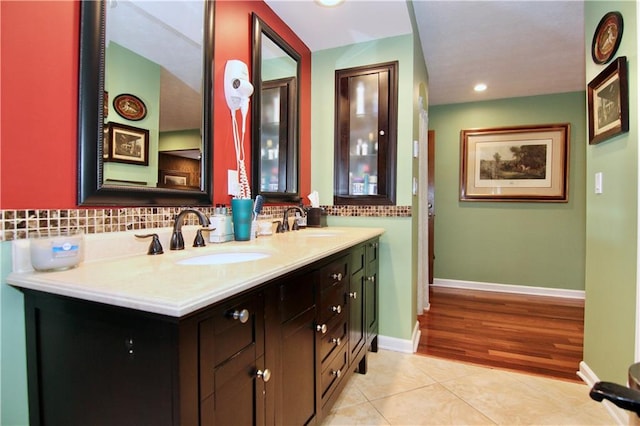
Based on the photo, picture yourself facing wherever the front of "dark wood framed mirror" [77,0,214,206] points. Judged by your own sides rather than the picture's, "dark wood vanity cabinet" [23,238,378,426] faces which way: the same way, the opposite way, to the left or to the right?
the same way

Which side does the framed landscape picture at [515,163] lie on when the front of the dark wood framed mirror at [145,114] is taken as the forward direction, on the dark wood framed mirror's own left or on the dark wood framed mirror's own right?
on the dark wood framed mirror's own left

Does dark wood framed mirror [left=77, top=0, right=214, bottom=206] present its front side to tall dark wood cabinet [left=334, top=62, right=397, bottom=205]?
no

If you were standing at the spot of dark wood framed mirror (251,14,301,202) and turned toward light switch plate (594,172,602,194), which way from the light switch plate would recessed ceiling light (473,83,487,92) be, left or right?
left

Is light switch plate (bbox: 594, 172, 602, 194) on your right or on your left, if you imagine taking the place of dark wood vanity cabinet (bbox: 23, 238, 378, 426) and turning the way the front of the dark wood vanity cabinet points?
on your left

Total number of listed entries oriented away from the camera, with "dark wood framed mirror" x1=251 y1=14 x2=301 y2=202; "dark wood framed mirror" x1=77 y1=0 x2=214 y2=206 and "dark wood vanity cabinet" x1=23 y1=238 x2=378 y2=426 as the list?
0

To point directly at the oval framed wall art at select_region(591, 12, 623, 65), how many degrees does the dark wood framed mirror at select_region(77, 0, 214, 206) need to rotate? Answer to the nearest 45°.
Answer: approximately 45° to its left

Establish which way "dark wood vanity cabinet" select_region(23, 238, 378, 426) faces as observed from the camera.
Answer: facing the viewer and to the right of the viewer

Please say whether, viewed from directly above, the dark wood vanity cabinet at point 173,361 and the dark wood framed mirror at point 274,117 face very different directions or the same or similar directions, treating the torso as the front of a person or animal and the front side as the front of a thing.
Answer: same or similar directions

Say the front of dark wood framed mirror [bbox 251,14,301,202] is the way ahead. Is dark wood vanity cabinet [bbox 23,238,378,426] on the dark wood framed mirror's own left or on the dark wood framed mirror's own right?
on the dark wood framed mirror's own right

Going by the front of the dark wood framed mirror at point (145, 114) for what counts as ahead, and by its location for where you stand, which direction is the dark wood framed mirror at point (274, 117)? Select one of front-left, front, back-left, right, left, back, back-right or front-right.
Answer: left

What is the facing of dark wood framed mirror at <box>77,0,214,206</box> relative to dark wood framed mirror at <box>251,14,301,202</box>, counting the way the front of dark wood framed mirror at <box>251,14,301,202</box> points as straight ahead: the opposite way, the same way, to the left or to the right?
the same way
